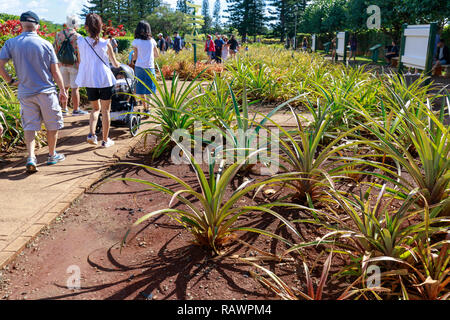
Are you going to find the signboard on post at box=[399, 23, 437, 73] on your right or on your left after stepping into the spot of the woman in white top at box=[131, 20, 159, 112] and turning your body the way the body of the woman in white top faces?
on your right

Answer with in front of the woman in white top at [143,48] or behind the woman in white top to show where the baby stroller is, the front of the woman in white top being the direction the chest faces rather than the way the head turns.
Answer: behind

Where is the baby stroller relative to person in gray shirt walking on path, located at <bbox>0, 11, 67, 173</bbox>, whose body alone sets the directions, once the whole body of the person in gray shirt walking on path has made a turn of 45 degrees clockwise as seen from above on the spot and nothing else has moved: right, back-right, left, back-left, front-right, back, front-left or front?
front

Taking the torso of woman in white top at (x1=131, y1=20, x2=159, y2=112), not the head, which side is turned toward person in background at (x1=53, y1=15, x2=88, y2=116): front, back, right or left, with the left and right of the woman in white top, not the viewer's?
left

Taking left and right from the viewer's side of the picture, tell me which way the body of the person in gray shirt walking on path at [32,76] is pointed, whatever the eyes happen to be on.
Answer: facing away from the viewer

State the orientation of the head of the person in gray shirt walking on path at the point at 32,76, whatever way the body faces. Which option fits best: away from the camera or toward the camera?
away from the camera

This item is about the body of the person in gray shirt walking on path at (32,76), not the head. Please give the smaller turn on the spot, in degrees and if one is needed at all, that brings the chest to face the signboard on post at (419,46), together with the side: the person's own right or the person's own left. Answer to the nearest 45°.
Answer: approximately 90° to the person's own right

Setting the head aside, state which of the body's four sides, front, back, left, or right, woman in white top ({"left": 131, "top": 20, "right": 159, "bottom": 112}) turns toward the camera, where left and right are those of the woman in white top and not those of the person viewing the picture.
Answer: back

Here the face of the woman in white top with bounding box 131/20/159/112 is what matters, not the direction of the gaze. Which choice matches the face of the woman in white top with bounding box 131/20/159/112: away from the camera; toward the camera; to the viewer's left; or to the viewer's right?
away from the camera

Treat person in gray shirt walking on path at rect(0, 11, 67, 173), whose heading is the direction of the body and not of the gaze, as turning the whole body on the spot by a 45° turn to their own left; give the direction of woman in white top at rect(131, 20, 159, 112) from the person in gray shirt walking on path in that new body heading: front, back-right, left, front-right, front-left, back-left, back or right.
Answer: right
